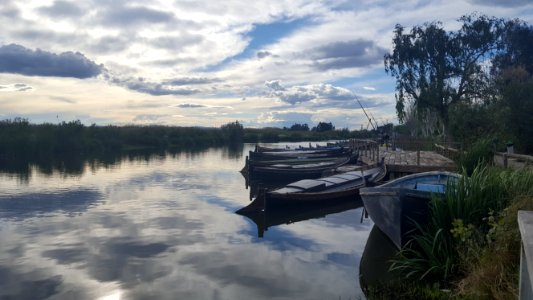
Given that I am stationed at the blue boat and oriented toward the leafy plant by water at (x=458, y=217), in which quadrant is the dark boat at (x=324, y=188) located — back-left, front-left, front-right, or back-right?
back-left

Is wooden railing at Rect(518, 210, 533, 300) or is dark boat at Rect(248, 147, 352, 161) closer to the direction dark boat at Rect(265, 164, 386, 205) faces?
the dark boat
